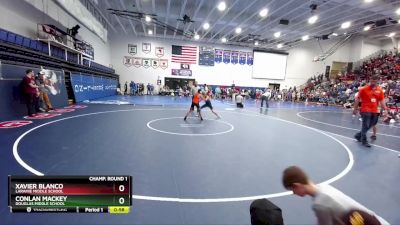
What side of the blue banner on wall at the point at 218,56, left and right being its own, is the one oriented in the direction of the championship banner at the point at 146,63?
right

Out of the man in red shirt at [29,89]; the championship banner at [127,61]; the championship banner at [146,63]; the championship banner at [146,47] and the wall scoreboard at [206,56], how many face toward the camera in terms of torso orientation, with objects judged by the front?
4

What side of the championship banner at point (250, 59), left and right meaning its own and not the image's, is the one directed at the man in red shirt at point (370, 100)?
front

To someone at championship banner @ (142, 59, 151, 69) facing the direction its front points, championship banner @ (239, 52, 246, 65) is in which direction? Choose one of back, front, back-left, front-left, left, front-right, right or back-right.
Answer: left

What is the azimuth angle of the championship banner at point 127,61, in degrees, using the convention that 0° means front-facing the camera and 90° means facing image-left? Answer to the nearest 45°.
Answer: approximately 0°

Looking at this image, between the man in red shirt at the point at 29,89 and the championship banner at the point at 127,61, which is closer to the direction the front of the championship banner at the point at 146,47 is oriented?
the man in red shirt

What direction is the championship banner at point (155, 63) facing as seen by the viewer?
toward the camera

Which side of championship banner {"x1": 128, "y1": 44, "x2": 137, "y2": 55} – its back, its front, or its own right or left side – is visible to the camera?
front

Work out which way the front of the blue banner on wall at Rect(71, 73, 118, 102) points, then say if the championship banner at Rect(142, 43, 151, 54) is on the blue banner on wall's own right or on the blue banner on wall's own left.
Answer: on the blue banner on wall's own left

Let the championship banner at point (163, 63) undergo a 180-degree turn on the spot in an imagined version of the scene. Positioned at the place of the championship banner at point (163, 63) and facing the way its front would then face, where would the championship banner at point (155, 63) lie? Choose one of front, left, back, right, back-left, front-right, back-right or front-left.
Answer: left

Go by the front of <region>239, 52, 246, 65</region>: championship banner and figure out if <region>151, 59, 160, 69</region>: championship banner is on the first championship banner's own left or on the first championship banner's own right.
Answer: on the first championship banner's own right

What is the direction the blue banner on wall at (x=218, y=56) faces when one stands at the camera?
facing the viewer

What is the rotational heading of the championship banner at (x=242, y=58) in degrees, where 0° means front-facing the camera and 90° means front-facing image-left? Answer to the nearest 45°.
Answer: approximately 0°

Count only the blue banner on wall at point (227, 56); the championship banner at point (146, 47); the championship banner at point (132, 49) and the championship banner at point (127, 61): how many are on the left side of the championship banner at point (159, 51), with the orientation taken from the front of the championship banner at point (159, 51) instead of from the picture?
1

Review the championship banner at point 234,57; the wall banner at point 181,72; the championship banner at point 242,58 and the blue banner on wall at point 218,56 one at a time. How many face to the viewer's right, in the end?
0

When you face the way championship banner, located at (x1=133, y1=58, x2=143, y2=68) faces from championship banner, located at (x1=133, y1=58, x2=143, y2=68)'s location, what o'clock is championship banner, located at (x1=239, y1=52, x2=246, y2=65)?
championship banner, located at (x1=239, y1=52, x2=246, y2=65) is roughly at 9 o'clock from championship banner, located at (x1=133, y1=58, x2=143, y2=68).
